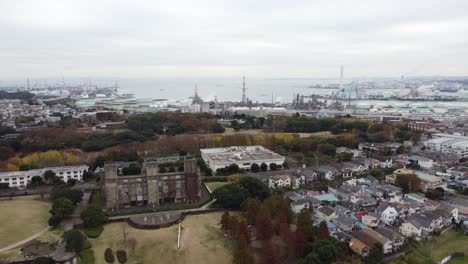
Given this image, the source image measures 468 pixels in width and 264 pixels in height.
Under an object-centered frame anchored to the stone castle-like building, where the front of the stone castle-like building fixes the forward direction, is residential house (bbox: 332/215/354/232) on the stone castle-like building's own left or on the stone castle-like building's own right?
on the stone castle-like building's own left

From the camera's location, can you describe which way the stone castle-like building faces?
facing the viewer

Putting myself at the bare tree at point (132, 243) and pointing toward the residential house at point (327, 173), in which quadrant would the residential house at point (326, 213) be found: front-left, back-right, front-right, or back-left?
front-right

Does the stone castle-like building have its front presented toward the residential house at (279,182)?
no

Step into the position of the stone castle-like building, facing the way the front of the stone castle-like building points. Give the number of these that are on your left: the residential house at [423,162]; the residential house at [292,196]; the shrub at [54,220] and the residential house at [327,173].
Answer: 3

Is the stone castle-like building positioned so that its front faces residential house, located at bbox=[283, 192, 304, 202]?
no

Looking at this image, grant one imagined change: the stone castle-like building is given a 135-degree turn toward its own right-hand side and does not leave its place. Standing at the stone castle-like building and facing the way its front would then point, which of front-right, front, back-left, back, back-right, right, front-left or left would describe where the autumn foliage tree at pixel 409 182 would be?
back-right

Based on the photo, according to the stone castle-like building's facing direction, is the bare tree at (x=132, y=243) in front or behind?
in front

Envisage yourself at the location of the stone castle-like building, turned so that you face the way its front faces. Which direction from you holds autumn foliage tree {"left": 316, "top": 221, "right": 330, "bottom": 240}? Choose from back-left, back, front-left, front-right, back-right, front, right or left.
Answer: front-left

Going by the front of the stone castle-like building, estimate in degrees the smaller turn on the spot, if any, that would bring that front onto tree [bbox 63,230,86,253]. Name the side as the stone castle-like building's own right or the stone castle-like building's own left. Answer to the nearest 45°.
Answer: approximately 45° to the stone castle-like building's own right

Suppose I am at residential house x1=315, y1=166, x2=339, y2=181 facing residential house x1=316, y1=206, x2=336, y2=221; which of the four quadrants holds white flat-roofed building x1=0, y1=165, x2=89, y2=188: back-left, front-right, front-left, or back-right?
front-right

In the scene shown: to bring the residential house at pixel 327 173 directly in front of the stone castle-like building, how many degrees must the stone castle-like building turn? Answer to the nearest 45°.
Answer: approximately 90° to its left

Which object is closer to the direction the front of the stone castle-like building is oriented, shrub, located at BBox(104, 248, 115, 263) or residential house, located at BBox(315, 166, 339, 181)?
the shrub

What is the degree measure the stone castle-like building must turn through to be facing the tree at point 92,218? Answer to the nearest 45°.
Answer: approximately 45° to its right

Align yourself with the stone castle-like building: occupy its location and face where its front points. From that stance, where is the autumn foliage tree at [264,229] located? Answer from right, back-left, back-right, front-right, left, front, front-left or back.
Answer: front-left

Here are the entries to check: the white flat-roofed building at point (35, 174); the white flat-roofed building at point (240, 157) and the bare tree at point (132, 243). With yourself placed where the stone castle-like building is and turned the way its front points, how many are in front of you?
1

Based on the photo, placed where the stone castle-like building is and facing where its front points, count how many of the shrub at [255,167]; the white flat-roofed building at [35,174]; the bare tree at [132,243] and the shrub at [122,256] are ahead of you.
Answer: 2

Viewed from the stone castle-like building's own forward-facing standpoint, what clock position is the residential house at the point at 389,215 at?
The residential house is roughly at 10 o'clock from the stone castle-like building.

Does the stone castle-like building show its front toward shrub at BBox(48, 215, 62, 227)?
no

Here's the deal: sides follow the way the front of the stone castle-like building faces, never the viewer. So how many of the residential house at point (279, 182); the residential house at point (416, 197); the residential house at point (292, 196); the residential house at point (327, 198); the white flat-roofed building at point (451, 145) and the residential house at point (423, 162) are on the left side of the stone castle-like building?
6

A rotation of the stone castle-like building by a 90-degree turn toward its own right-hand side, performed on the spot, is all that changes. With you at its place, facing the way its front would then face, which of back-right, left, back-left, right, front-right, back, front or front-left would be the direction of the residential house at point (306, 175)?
back

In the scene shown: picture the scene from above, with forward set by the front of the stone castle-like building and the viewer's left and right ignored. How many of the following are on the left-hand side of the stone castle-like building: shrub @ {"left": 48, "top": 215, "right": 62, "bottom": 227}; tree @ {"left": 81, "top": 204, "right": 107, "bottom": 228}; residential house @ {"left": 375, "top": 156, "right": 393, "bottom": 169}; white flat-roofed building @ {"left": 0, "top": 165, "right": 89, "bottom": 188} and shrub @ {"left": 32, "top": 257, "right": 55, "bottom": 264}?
1
